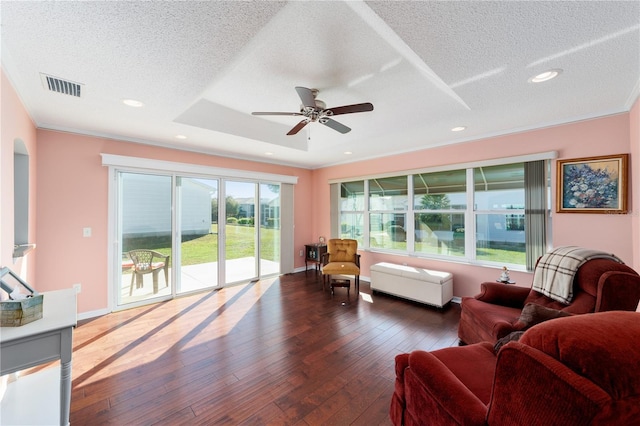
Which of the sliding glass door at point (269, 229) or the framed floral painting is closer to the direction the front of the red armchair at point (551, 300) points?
the sliding glass door

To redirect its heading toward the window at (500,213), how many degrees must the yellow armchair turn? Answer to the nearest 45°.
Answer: approximately 45° to its left

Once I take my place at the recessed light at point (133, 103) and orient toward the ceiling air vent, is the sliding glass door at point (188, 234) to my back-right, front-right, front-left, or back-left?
back-right

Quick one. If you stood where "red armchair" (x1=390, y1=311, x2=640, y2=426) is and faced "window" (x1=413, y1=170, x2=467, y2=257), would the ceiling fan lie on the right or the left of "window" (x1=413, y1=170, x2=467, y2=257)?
left

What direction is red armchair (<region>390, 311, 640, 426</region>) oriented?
to the viewer's left

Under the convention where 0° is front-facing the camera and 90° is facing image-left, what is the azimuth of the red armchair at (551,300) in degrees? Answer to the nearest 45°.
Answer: approximately 45°

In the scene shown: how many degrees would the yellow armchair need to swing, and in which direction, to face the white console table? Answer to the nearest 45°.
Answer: approximately 45° to its right

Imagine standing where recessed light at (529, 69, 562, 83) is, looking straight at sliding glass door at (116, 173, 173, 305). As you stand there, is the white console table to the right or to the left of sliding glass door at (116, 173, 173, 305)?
left

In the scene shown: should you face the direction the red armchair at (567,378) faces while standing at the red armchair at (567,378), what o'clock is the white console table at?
The white console table is roughly at 11 o'clock from the red armchair.

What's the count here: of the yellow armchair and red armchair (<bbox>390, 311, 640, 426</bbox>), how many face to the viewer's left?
1

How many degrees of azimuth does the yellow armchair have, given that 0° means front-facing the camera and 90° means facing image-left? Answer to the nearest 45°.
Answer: approximately 0°
